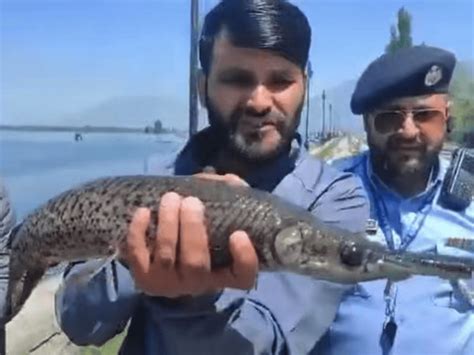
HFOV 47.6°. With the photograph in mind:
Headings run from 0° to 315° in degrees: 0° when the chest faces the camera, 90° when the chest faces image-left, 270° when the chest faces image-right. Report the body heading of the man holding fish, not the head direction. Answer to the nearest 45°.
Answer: approximately 0°
